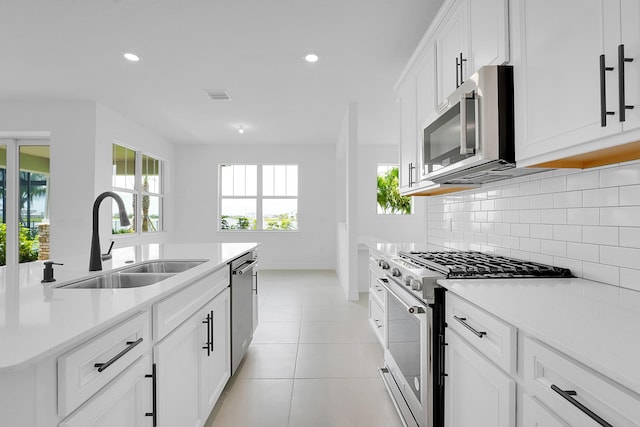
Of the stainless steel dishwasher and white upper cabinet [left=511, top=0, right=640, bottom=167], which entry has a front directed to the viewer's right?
the stainless steel dishwasher

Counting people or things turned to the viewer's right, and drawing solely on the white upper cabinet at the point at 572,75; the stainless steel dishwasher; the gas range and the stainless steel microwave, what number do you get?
1

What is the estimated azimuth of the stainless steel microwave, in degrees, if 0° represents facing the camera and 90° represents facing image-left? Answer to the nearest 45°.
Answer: approximately 45°

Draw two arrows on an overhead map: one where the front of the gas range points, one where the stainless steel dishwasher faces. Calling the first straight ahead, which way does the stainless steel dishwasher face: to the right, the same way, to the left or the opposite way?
the opposite way

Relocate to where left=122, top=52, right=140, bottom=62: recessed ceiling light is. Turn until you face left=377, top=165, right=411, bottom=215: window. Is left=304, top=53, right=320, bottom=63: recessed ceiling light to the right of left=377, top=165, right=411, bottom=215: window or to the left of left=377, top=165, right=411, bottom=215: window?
right

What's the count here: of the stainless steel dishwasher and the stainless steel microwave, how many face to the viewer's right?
1

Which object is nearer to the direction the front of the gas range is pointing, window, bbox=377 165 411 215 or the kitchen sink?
the kitchen sink

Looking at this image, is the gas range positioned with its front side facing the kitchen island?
yes

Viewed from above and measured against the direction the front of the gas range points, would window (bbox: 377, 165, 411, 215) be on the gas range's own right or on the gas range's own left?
on the gas range's own right

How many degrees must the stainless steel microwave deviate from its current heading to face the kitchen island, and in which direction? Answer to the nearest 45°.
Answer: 0° — it already faces it

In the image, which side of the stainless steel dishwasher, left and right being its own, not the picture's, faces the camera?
right

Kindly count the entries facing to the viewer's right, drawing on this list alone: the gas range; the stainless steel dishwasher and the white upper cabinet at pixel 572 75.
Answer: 1

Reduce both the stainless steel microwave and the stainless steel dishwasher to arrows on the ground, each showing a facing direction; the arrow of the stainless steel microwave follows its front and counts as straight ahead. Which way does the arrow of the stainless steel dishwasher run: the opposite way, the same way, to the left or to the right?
the opposite way
